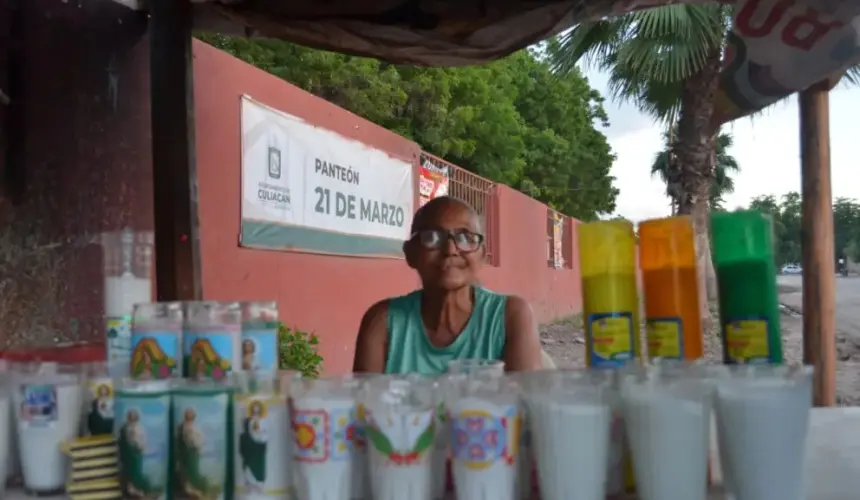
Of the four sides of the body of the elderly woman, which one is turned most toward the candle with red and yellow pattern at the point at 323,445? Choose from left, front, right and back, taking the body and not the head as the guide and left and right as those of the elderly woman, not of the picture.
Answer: front

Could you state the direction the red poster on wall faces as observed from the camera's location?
facing the viewer and to the right of the viewer

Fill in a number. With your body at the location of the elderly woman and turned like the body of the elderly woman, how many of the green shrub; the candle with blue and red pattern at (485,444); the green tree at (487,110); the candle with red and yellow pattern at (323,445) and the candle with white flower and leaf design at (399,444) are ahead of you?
3

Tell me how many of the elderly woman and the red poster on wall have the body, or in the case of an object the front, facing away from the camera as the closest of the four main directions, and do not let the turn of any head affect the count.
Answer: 0

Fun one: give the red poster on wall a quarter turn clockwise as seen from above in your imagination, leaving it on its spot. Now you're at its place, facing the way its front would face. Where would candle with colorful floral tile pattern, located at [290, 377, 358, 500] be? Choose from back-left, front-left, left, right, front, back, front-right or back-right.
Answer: front-left

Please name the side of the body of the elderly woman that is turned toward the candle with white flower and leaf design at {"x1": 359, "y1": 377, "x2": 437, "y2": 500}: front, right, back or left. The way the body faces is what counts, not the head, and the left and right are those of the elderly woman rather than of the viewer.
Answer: front

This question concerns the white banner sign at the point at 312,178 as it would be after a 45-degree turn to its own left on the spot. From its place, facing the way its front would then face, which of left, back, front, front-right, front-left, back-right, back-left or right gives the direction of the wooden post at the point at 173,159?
right

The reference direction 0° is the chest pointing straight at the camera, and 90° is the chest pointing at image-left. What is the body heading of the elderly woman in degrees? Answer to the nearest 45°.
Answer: approximately 0°

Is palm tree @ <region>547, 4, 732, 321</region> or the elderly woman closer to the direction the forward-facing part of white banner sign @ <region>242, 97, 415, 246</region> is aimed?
the elderly woman

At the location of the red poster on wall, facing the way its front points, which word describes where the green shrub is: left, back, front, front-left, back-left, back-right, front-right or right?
front-right

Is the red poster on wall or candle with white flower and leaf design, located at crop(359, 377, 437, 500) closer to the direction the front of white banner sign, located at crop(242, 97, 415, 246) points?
the candle with white flower and leaf design

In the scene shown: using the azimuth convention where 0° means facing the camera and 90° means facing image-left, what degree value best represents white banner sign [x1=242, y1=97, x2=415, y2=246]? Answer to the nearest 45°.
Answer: approximately 315°
